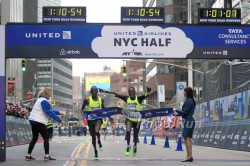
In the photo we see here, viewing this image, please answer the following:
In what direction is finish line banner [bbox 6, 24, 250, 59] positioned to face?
toward the camera

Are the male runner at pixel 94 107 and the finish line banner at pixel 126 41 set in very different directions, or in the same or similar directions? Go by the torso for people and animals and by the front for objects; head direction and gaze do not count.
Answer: same or similar directions

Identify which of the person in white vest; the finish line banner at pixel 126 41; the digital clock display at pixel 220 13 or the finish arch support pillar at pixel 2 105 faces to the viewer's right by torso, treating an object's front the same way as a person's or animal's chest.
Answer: the person in white vest

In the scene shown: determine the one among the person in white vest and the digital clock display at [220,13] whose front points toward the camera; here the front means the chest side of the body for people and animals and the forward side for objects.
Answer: the digital clock display

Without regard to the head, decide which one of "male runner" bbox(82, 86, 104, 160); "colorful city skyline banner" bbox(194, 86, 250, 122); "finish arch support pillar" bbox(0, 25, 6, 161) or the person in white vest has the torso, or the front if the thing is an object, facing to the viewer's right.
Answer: the person in white vest

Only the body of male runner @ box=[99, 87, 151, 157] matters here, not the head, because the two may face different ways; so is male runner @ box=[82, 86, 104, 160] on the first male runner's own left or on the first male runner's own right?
on the first male runner's own right

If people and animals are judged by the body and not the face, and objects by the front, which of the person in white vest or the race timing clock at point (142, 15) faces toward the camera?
the race timing clock

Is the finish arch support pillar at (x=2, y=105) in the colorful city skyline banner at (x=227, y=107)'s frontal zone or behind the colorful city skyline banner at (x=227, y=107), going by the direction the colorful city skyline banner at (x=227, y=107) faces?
frontal zone

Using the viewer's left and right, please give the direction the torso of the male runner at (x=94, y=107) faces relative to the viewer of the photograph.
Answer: facing the viewer

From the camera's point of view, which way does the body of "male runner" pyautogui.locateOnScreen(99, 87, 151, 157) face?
toward the camera

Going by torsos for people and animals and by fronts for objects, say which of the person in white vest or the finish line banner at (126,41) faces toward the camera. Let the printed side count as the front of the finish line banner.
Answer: the finish line banner

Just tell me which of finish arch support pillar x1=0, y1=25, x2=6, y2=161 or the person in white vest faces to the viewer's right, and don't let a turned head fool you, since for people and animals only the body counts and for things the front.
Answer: the person in white vest

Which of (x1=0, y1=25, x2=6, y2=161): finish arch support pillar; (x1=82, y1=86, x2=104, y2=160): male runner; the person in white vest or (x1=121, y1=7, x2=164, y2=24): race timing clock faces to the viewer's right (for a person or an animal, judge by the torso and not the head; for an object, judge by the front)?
the person in white vest

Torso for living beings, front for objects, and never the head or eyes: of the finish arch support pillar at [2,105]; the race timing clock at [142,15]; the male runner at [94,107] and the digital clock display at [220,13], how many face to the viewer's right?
0

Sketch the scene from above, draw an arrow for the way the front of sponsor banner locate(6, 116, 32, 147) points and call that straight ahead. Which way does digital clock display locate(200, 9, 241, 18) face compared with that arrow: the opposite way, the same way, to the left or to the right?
to the right

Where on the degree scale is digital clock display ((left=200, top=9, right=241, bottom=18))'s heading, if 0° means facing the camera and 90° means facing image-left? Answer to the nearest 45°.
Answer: approximately 0°
